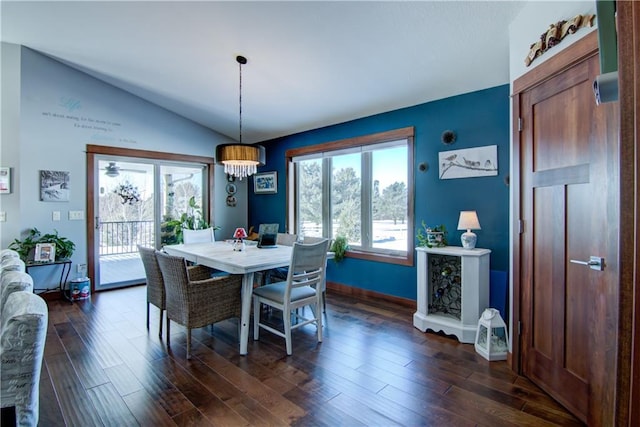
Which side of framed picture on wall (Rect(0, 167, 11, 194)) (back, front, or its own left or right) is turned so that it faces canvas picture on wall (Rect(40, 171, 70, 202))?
left

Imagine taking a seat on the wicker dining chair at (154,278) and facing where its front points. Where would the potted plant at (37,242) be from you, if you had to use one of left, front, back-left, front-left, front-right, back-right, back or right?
left

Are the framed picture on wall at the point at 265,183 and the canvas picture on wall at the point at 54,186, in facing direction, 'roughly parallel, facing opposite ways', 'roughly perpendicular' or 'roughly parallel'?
roughly perpendicular

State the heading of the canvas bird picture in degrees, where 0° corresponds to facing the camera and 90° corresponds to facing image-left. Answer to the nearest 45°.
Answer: approximately 45°

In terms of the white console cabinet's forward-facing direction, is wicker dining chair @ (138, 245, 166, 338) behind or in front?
in front

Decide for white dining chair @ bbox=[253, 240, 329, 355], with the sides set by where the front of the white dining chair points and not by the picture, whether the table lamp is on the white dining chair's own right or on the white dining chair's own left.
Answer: on the white dining chair's own right

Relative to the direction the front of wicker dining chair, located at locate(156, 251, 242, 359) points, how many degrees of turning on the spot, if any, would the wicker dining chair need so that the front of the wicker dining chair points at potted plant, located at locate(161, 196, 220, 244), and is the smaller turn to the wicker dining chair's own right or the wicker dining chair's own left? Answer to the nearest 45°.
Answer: approximately 45° to the wicker dining chair's own left

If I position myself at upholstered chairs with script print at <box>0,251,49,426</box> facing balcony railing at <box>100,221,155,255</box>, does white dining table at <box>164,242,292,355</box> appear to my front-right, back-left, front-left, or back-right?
front-right

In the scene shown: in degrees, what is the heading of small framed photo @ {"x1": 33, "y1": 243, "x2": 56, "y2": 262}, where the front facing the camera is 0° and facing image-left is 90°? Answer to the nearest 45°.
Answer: approximately 0°

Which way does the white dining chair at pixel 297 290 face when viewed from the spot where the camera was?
facing away from the viewer and to the left of the viewer

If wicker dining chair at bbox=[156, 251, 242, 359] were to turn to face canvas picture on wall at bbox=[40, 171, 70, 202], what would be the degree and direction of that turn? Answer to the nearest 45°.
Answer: approximately 90° to its left

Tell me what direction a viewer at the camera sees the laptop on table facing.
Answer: facing the viewer

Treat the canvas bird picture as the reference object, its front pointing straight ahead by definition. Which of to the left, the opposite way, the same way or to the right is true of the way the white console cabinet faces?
the same way
